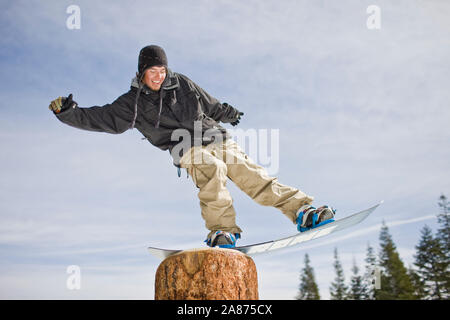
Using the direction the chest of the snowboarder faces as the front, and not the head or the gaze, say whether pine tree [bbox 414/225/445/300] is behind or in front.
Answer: behind

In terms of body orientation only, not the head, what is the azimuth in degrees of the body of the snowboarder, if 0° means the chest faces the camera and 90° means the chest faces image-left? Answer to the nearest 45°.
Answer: approximately 0°

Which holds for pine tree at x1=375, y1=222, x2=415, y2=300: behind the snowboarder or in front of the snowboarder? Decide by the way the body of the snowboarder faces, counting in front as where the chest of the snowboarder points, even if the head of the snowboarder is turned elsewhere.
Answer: behind
